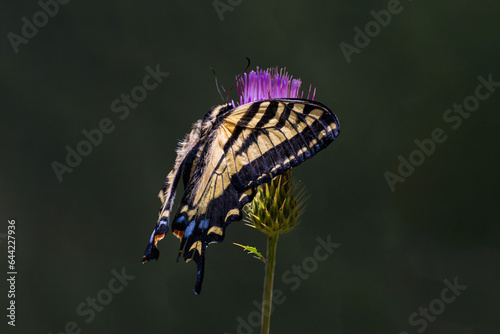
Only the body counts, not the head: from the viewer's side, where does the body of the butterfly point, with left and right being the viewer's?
facing away from the viewer and to the right of the viewer
